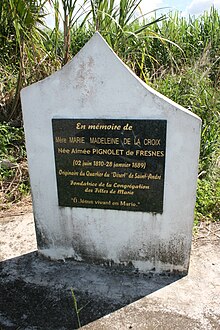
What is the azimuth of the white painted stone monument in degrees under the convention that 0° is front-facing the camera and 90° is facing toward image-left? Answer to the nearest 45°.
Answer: approximately 0°
